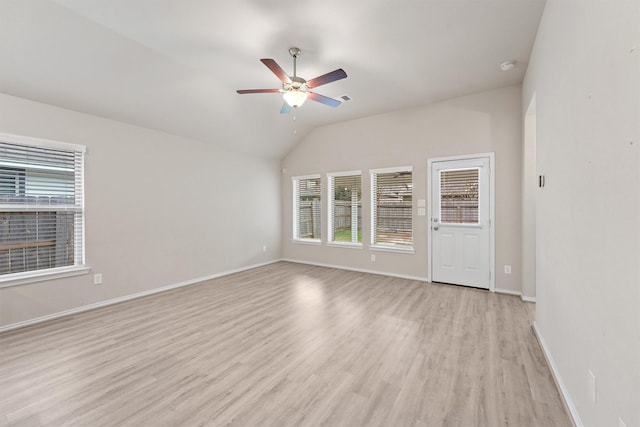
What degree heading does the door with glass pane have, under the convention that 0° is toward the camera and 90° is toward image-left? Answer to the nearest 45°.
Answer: approximately 0°

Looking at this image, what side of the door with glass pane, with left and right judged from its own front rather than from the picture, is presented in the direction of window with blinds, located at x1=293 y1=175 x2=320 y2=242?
right
